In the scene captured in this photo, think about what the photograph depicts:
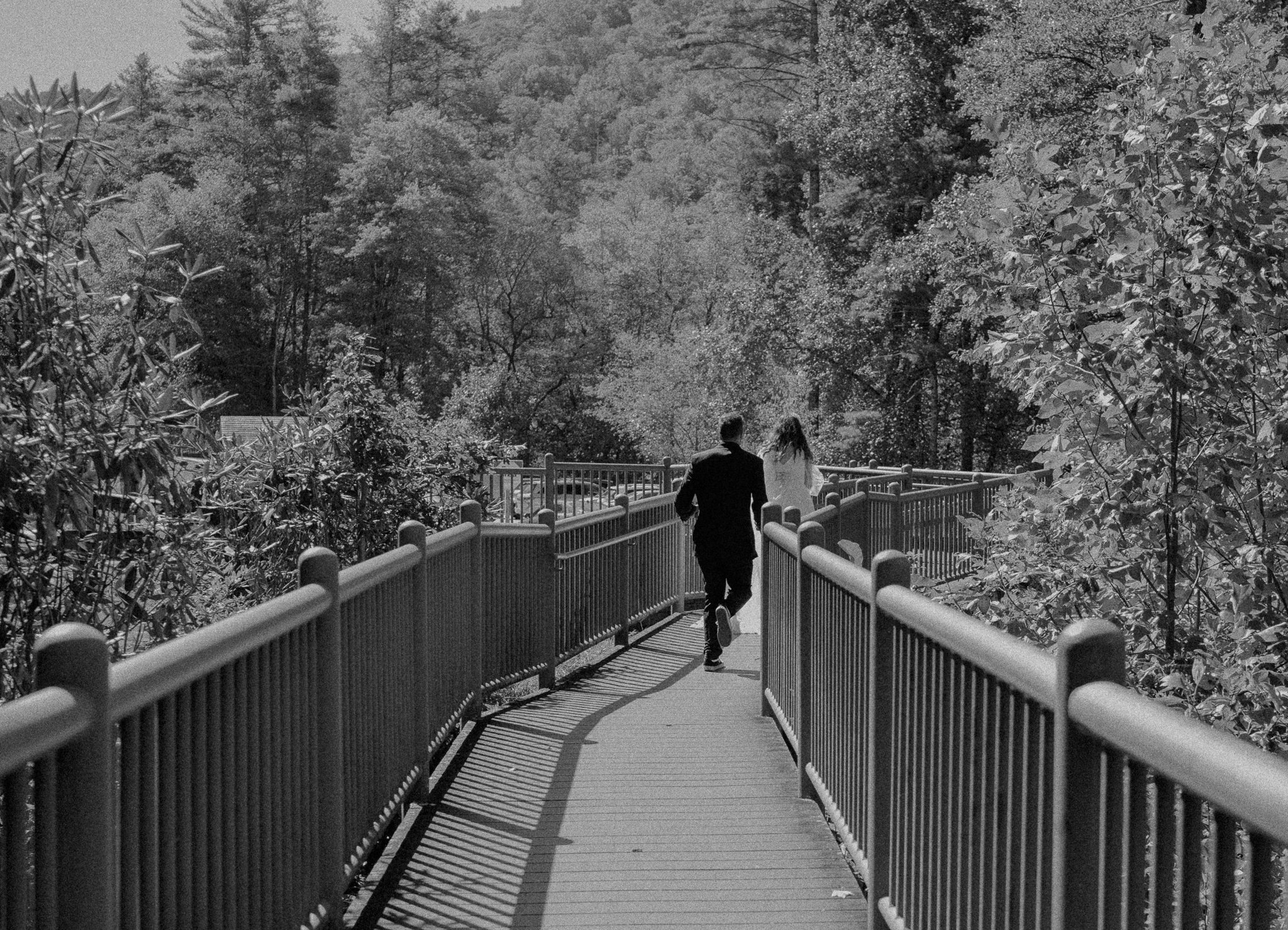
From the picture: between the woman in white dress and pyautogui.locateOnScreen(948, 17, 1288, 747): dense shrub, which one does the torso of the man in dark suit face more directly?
the woman in white dress

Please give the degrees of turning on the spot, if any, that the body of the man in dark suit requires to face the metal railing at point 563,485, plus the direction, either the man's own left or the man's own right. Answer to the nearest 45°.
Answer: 0° — they already face it

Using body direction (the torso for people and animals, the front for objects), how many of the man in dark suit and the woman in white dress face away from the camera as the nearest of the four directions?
2

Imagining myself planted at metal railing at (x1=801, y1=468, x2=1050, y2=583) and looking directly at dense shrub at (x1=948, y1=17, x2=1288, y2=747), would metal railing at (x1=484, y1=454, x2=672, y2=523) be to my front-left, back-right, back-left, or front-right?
back-right

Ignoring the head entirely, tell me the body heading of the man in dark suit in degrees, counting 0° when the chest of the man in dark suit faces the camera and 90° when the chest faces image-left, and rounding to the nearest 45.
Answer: approximately 180°

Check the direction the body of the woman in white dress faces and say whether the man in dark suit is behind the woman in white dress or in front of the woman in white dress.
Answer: behind

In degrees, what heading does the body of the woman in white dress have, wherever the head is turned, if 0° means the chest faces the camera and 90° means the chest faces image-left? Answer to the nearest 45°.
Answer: approximately 180°

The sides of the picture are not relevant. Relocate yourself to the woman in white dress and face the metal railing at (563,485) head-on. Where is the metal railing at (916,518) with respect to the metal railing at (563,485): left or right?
right

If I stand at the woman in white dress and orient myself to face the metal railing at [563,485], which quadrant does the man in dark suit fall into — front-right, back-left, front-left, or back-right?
back-left

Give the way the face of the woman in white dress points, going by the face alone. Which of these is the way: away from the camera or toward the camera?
away from the camera
